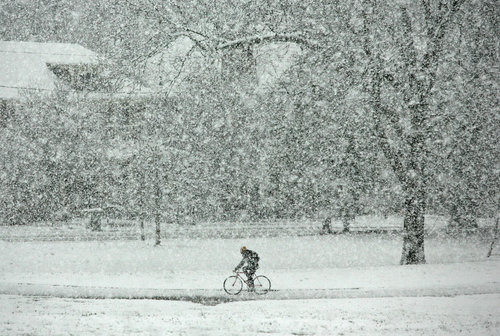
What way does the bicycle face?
to the viewer's left

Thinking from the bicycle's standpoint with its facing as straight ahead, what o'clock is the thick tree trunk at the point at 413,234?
The thick tree trunk is roughly at 5 o'clock from the bicycle.
